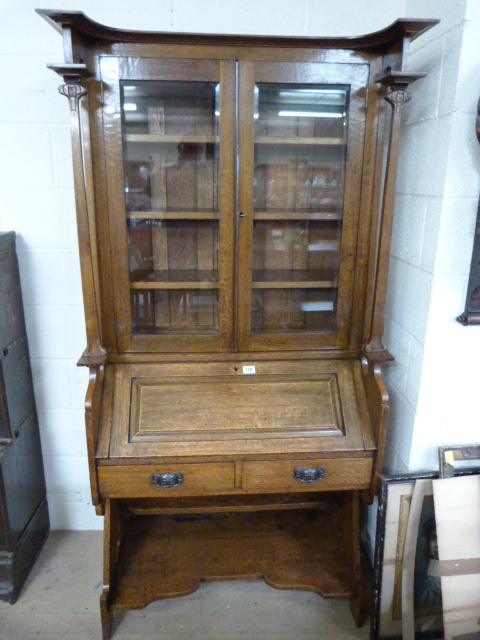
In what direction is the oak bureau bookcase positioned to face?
toward the camera
